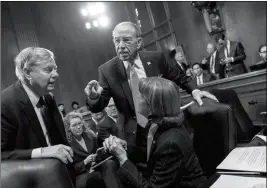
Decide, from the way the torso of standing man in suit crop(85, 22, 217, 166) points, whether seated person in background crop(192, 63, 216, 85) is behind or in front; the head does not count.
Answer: behind

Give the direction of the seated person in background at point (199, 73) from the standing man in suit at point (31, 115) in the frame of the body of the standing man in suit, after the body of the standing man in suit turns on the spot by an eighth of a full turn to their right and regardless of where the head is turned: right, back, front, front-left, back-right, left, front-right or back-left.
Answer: back-left

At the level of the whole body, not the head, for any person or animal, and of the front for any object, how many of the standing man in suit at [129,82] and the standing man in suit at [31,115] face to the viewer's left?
0

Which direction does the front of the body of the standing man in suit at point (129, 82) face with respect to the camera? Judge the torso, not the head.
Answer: toward the camera

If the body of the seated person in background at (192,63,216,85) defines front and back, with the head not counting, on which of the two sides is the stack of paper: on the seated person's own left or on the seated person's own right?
on the seated person's own left
